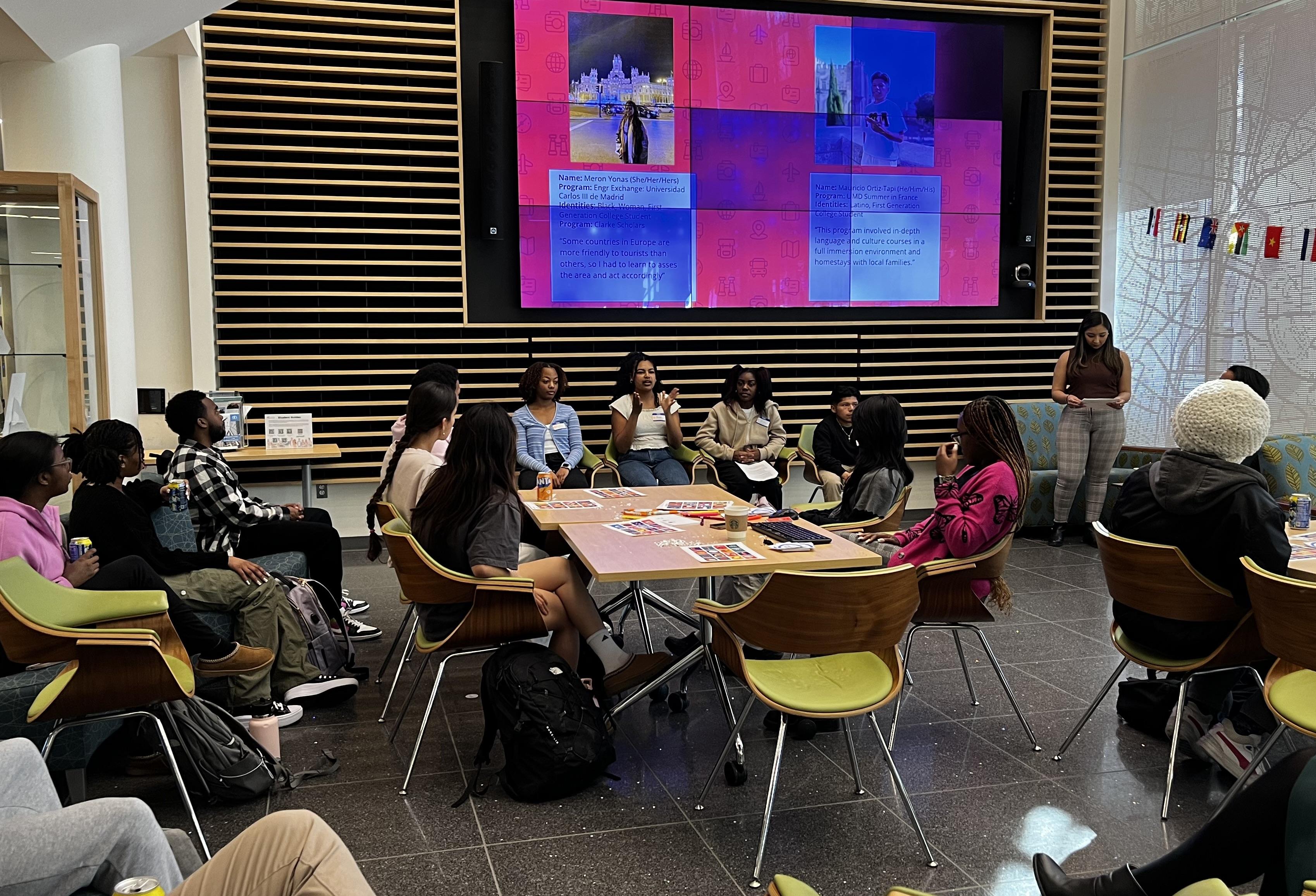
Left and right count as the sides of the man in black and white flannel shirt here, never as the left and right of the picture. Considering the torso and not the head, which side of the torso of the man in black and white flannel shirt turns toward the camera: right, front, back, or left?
right

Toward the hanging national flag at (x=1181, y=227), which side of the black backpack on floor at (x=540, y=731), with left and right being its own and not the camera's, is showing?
left

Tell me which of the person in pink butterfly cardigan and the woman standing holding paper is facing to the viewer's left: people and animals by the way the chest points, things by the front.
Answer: the person in pink butterfly cardigan

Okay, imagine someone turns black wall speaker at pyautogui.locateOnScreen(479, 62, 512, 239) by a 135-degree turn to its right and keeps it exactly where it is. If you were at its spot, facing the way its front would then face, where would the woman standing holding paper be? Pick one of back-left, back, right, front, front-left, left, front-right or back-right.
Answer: back-right

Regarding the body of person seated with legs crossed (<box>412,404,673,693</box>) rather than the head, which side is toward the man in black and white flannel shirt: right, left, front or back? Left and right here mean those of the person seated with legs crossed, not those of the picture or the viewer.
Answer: left

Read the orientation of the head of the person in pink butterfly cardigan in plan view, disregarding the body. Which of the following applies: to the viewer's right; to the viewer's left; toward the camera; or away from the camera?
to the viewer's left

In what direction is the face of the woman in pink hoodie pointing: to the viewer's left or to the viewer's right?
to the viewer's right

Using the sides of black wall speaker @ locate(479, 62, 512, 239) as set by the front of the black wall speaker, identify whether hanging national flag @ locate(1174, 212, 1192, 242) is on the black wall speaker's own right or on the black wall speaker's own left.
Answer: on the black wall speaker's own left
